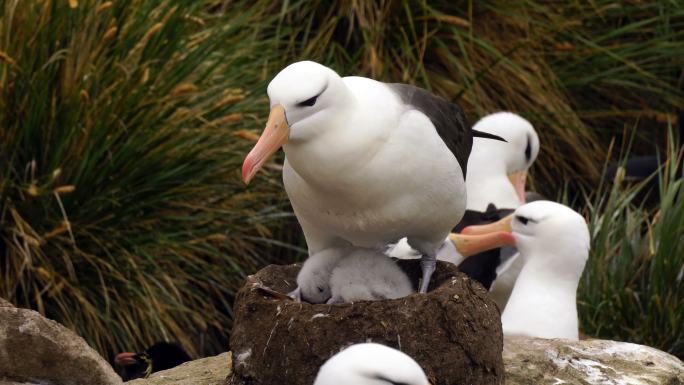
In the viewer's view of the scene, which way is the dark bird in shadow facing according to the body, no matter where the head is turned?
to the viewer's left

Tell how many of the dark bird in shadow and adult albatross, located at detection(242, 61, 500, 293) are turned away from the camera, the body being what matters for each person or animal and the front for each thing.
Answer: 0

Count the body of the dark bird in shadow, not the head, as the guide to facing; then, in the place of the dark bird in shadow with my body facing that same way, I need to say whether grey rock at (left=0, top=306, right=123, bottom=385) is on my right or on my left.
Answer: on my left

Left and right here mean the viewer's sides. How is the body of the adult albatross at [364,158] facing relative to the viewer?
facing the viewer and to the left of the viewer
